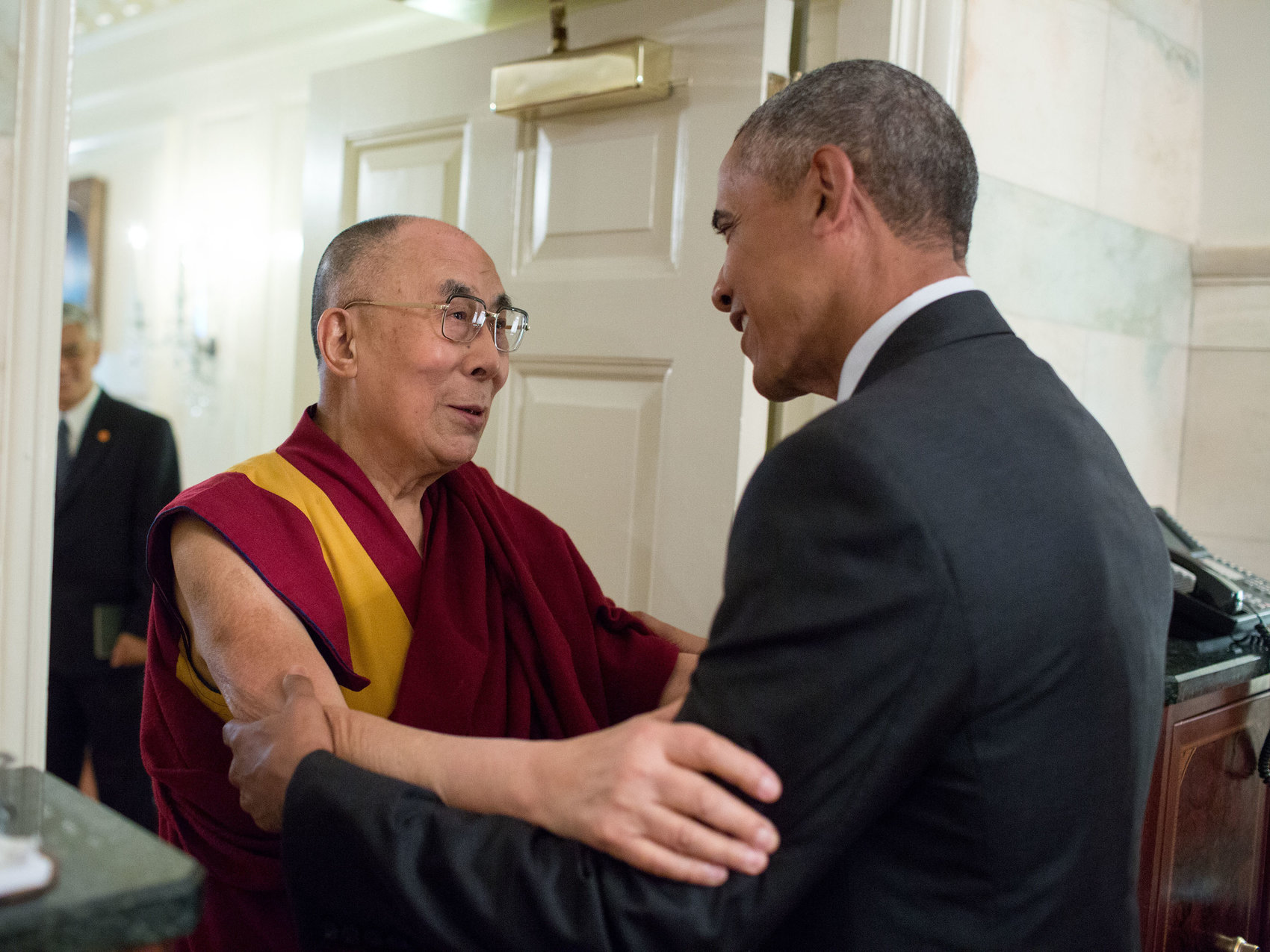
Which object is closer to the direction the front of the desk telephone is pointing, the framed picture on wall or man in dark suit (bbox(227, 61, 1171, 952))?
the man in dark suit

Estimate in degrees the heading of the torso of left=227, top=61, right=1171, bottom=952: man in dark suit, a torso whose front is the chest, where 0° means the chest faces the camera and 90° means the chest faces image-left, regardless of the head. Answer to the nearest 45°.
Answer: approximately 135°

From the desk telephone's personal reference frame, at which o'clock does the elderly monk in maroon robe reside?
The elderly monk in maroon robe is roughly at 3 o'clock from the desk telephone.

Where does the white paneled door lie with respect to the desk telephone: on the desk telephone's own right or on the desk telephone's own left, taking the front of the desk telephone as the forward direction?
on the desk telephone's own right

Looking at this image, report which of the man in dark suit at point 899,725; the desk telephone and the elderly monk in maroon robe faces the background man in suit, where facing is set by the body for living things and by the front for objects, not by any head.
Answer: the man in dark suit

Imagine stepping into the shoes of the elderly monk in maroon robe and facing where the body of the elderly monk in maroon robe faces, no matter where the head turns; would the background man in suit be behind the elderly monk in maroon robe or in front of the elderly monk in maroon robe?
behind

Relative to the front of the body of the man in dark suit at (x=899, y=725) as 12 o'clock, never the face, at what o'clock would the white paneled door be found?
The white paneled door is roughly at 1 o'clock from the man in dark suit.

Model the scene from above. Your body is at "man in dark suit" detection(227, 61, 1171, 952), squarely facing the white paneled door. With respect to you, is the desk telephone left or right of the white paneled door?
right

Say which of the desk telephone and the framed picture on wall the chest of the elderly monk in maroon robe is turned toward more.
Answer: the desk telephone

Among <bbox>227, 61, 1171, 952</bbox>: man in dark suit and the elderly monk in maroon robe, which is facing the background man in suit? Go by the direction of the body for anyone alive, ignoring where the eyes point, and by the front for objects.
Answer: the man in dark suit

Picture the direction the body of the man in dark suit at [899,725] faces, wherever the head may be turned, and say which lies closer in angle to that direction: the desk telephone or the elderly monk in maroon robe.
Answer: the elderly monk in maroon robe
